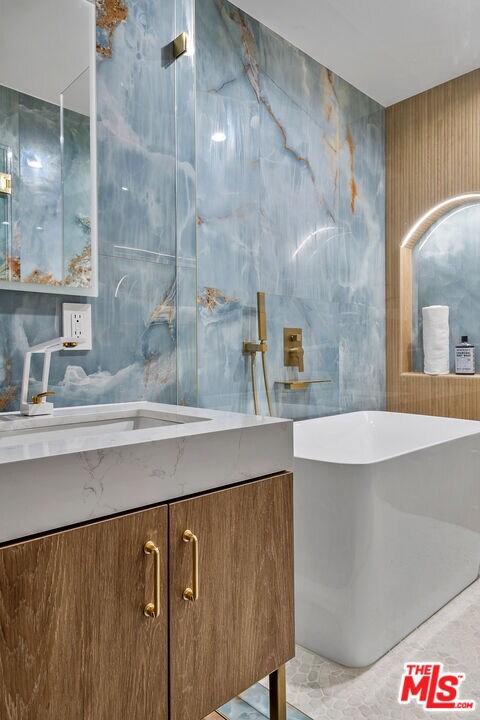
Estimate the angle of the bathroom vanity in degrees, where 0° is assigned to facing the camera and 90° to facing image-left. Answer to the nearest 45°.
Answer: approximately 315°

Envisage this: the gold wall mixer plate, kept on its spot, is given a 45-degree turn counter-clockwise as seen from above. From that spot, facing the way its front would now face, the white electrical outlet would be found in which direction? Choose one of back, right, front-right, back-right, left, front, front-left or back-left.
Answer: back-right

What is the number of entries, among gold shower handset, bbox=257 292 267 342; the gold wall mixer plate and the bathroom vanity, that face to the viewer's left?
0

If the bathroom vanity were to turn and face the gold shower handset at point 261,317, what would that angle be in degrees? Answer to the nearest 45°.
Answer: approximately 90° to its left

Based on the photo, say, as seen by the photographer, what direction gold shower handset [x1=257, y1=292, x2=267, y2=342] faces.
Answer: facing the viewer and to the right of the viewer

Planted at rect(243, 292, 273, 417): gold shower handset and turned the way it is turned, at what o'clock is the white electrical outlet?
The white electrical outlet is roughly at 3 o'clock from the gold shower handset.
